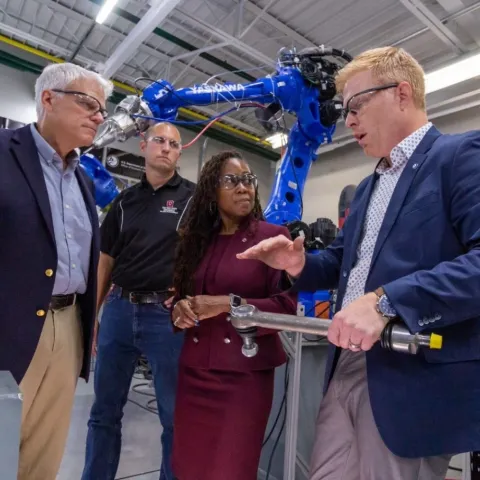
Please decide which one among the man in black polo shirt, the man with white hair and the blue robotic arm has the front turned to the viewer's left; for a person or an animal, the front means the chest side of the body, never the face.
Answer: the blue robotic arm

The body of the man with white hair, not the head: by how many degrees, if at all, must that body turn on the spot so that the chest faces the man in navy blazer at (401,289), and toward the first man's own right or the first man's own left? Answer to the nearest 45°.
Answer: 0° — they already face them

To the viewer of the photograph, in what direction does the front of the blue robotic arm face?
facing to the left of the viewer

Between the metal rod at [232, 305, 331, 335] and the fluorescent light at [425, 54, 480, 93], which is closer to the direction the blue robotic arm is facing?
the metal rod

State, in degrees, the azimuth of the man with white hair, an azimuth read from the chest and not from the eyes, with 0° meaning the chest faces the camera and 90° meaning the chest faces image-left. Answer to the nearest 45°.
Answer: approximately 315°

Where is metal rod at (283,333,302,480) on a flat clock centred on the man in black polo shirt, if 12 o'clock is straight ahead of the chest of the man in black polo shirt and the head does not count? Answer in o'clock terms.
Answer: The metal rod is roughly at 9 o'clock from the man in black polo shirt.

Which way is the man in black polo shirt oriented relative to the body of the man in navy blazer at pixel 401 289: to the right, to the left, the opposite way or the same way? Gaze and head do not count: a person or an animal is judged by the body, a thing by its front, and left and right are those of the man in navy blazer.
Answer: to the left
